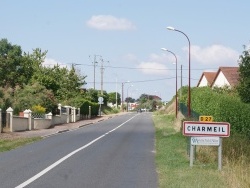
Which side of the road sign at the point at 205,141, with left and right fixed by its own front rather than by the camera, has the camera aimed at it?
front

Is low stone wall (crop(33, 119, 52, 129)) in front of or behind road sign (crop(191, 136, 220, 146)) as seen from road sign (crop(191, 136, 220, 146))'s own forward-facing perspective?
behind

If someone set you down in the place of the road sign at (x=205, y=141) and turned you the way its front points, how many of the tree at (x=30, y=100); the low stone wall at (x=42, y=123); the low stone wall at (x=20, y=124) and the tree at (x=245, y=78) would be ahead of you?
0

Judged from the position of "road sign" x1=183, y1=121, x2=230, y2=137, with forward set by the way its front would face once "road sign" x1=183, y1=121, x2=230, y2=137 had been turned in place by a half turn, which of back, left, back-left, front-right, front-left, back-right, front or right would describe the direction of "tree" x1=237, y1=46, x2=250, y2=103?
front

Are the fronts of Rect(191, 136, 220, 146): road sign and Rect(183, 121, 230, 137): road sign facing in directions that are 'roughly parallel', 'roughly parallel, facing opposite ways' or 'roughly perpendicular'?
roughly parallel

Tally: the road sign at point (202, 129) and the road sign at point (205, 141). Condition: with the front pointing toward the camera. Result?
2

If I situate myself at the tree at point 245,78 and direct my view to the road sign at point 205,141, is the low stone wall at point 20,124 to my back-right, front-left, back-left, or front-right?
front-right

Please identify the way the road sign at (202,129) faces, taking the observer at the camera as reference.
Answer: facing the viewer

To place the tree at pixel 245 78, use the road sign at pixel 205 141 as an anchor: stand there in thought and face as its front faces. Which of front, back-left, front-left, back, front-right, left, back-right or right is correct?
back
